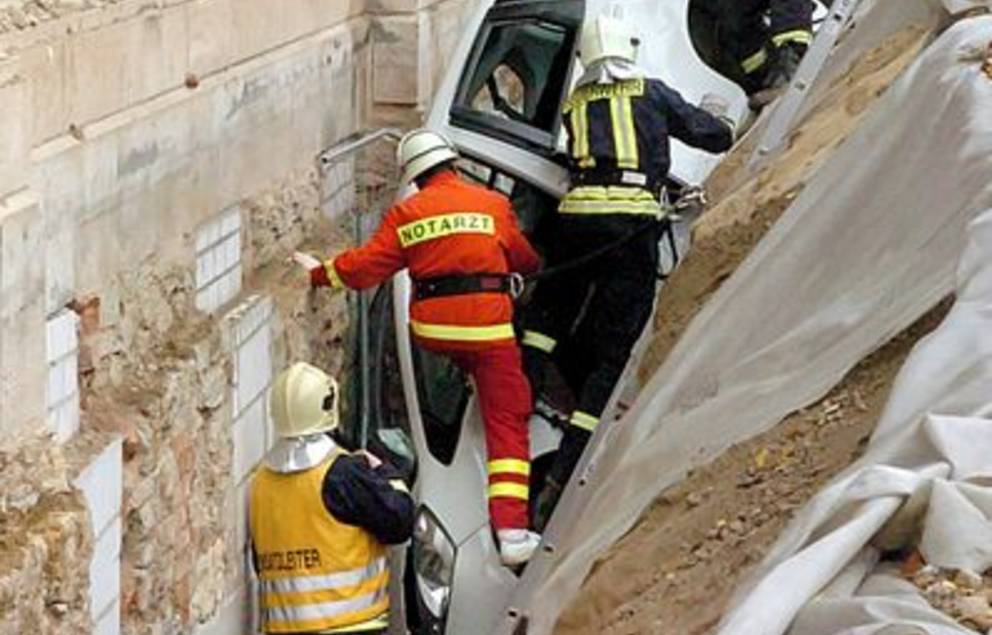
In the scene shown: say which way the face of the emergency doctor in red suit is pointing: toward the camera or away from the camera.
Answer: away from the camera

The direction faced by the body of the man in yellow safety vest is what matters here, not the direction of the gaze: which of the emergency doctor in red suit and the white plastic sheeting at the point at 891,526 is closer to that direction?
the emergency doctor in red suit

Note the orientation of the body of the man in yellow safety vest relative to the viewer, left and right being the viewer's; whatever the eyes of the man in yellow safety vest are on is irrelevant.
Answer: facing away from the viewer and to the right of the viewer

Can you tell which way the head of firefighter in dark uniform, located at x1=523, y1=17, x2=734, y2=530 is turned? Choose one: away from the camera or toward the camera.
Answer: away from the camera

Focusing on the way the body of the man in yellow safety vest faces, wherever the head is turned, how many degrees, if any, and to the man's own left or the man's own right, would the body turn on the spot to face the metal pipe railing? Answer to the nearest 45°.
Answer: approximately 45° to the man's own left
